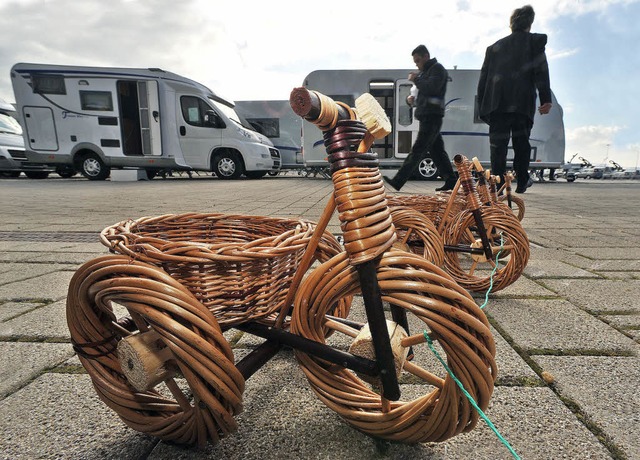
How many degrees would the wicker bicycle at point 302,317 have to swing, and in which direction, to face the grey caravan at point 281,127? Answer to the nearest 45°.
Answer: approximately 135° to its left

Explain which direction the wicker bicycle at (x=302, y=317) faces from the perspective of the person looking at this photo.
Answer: facing the viewer and to the right of the viewer

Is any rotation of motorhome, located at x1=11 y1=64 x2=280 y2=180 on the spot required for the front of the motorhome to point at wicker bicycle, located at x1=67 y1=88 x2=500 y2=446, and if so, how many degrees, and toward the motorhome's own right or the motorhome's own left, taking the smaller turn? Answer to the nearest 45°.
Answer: approximately 90° to the motorhome's own right

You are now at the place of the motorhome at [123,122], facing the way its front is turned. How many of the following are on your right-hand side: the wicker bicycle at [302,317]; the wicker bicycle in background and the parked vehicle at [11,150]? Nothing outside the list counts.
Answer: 2

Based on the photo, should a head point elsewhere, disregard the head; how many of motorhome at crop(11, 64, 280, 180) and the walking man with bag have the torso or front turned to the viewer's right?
1

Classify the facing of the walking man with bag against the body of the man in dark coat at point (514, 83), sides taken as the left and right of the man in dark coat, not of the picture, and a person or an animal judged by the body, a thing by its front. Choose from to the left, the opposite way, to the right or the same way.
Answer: to the left

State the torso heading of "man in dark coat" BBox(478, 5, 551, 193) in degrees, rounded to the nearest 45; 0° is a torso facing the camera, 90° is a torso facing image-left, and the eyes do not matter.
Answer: approximately 180°

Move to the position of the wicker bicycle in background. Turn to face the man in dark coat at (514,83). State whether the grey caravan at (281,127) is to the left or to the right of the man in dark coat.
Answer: left

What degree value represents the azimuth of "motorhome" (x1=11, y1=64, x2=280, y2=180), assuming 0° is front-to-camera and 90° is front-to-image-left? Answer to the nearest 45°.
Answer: approximately 270°

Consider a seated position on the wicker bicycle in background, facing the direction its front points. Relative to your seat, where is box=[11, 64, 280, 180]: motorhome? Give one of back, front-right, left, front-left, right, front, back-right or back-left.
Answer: back

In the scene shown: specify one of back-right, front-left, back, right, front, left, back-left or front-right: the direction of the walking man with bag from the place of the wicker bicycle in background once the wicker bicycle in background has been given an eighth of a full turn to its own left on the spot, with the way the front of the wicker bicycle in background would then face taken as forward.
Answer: left

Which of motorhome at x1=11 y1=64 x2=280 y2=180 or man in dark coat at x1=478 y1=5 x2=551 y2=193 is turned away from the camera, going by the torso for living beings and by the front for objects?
the man in dark coat

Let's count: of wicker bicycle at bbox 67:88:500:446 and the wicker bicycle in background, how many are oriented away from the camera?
0

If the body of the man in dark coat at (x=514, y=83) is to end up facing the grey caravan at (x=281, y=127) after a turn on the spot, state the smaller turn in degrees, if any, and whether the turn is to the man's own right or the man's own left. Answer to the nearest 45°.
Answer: approximately 45° to the man's own left

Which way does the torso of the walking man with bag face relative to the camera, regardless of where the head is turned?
to the viewer's left

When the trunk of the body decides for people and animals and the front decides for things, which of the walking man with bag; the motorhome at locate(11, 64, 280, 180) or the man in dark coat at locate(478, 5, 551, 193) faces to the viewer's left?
the walking man with bag
